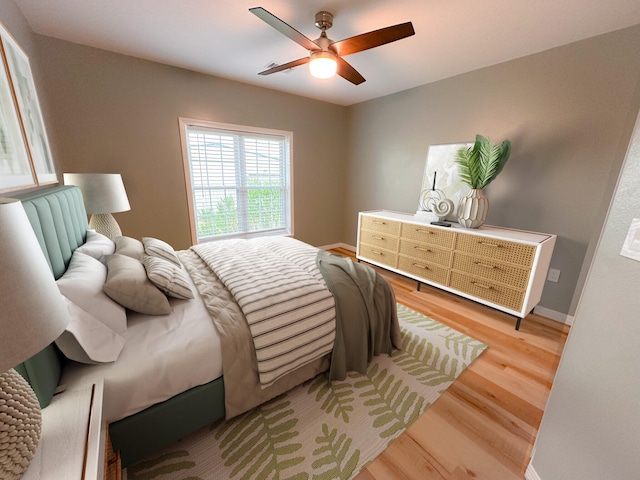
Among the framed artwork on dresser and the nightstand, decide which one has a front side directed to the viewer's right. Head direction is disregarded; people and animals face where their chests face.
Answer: the nightstand

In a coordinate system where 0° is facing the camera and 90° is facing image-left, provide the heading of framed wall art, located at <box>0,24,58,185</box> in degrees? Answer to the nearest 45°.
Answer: approximately 270°

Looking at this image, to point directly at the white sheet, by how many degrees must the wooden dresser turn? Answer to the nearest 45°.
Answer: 0° — it already faces it

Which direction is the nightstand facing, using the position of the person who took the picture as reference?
facing to the right of the viewer

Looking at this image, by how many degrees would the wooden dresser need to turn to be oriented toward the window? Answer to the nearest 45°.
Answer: approximately 45° to its right

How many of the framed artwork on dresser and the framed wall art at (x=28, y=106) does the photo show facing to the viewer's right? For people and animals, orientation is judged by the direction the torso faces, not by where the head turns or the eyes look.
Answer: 1

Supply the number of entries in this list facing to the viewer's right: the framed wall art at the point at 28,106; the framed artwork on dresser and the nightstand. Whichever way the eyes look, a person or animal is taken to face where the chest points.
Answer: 2

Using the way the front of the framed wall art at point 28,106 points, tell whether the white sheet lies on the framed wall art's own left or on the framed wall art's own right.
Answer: on the framed wall art's own right

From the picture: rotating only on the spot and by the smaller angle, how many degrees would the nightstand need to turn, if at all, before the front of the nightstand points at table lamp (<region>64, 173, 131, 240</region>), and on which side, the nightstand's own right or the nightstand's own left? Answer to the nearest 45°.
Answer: approximately 90° to the nightstand's own left
